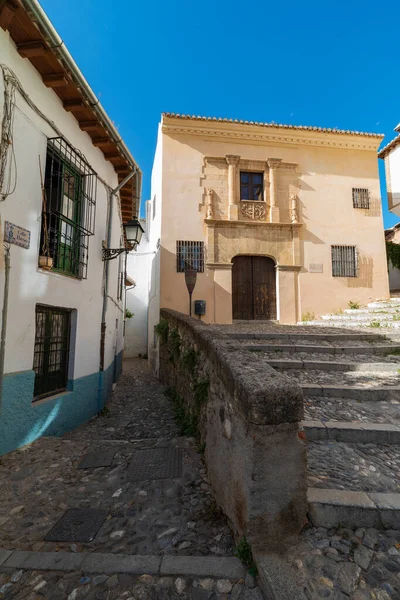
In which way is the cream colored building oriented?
toward the camera

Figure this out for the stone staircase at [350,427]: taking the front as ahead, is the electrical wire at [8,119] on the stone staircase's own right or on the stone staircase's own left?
on the stone staircase's own right

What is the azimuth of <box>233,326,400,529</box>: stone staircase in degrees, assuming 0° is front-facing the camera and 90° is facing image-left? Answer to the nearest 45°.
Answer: approximately 0°

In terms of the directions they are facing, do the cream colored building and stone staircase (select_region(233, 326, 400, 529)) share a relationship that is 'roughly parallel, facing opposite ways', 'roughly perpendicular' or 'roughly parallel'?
roughly parallel

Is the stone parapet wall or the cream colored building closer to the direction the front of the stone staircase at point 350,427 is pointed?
the stone parapet wall

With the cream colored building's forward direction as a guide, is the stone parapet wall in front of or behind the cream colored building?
in front

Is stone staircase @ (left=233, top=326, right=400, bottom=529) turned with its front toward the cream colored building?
no

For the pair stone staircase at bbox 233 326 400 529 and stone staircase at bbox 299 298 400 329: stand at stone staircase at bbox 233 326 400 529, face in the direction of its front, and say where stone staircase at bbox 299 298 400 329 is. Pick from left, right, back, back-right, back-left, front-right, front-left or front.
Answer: back

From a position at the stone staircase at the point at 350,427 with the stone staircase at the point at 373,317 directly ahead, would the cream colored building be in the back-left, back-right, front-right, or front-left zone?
front-left

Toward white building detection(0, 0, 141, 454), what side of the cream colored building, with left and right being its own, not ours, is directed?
front

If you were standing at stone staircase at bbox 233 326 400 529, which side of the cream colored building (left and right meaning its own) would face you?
front

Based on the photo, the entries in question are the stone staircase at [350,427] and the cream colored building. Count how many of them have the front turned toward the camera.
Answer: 2
